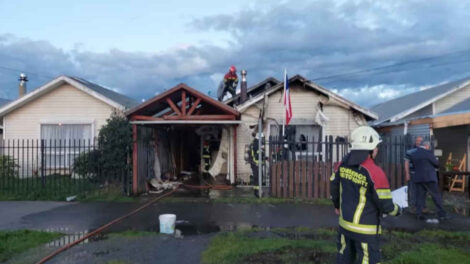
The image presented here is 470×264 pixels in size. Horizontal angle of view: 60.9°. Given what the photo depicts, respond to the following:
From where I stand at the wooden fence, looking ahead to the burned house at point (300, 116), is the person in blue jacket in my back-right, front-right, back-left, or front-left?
back-right

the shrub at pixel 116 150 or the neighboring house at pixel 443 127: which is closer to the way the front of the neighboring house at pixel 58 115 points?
the shrub

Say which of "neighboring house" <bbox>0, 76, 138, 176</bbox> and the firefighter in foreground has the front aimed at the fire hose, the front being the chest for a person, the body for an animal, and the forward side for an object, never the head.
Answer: the neighboring house

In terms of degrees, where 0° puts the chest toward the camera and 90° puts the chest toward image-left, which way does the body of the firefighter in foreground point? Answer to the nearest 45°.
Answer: approximately 225°

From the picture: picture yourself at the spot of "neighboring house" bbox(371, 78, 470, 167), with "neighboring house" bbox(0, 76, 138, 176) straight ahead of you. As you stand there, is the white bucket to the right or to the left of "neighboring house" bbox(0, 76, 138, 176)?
left

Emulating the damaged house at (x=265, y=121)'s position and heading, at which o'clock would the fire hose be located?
The fire hose is roughly at 1 o'clock from the damaged house.

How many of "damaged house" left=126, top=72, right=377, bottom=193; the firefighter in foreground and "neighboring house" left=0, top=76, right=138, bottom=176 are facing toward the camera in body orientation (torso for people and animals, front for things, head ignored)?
2
